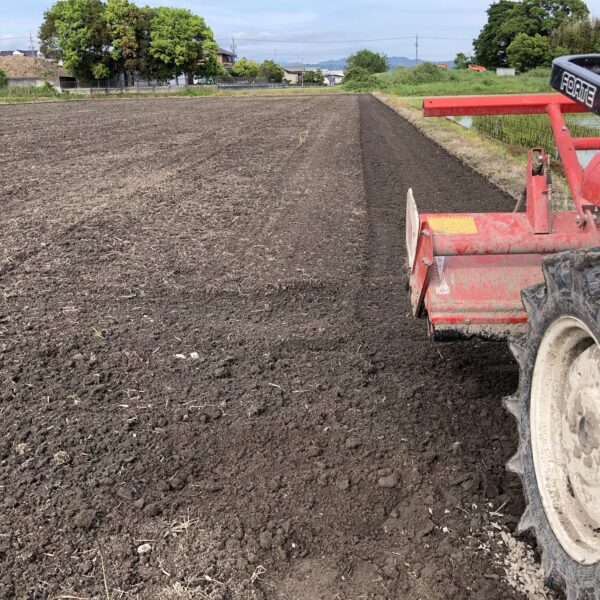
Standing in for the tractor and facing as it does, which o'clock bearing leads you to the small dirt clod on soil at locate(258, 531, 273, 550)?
The small dirt clod on soil is roughly at 4 o'clock from the tractor.

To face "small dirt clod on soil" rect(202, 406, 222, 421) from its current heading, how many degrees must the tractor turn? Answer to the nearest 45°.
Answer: approximately 135° to its right

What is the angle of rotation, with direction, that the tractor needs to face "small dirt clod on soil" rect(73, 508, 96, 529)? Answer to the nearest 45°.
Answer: approximately 135° to its right

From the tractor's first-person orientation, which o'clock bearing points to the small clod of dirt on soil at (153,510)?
The small clod of dirt on soil is roughly at 4 o'clock from the tractor.

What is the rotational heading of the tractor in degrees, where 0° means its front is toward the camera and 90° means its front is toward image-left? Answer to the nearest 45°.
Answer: approximately 315°
